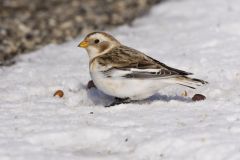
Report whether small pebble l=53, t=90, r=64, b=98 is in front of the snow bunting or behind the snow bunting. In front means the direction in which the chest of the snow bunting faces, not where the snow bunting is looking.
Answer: in front

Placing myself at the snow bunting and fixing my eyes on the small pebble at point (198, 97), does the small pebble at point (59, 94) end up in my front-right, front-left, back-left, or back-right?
back-left

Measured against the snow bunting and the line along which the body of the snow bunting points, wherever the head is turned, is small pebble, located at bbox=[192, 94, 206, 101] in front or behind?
behind

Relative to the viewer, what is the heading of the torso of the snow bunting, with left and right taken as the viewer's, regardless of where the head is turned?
facing to the left of the viewer
